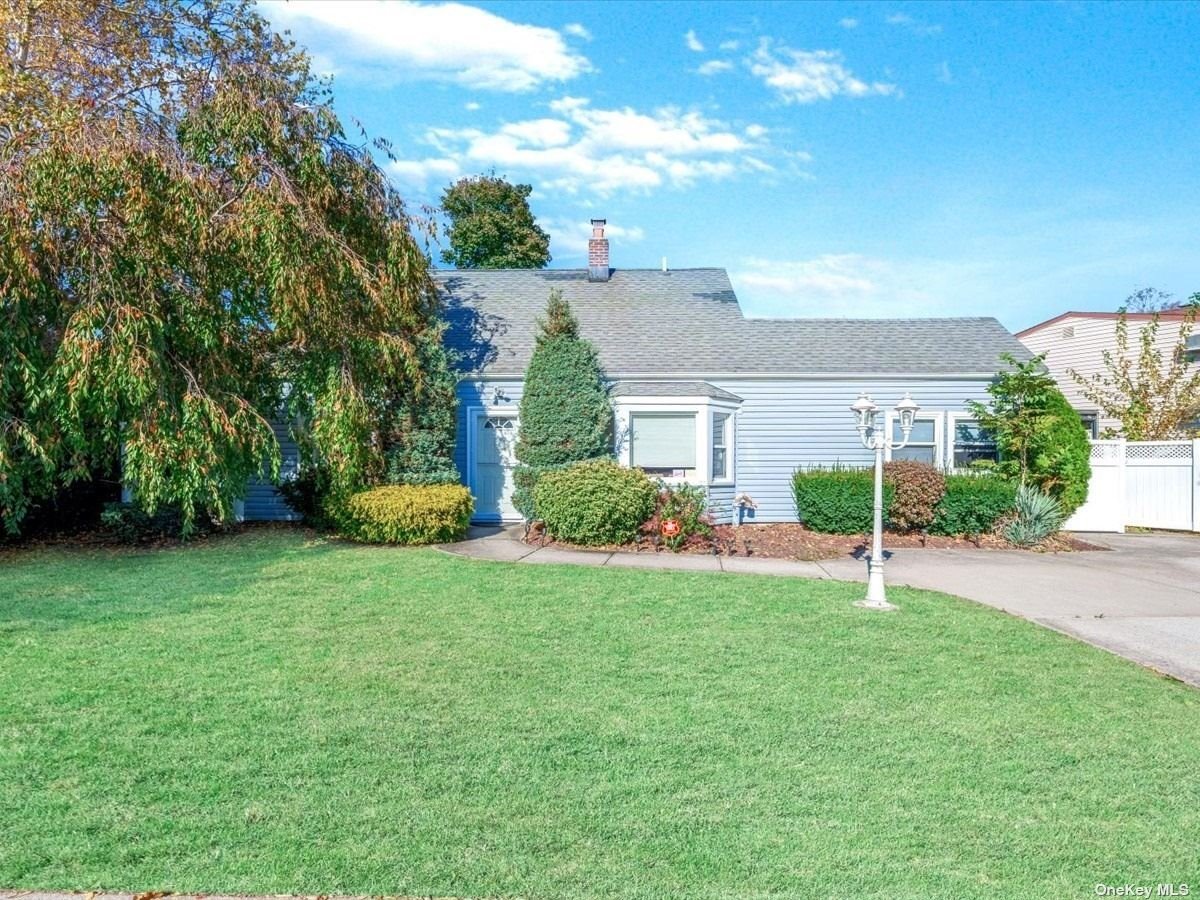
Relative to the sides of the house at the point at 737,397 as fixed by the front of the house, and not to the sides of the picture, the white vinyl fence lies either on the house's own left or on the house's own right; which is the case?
on the house's own left

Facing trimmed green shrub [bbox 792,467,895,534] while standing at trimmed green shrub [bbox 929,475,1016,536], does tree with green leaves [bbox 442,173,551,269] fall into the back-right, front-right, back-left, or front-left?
front-right

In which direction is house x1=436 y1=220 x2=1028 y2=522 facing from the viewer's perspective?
toward the camera

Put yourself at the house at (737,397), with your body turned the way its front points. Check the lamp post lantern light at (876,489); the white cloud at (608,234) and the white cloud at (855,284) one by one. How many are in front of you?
1

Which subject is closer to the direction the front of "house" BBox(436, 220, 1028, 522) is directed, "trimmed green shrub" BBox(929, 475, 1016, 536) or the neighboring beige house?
the trimmed green shrub

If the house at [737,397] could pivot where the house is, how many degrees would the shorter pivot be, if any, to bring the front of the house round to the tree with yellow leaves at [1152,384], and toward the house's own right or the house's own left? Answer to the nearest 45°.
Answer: approximately 135° to the house's own left

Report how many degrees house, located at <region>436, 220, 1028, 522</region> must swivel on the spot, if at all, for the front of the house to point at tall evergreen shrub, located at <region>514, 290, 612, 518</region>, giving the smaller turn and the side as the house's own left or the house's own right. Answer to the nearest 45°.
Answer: approximately 45° to the house's own right
